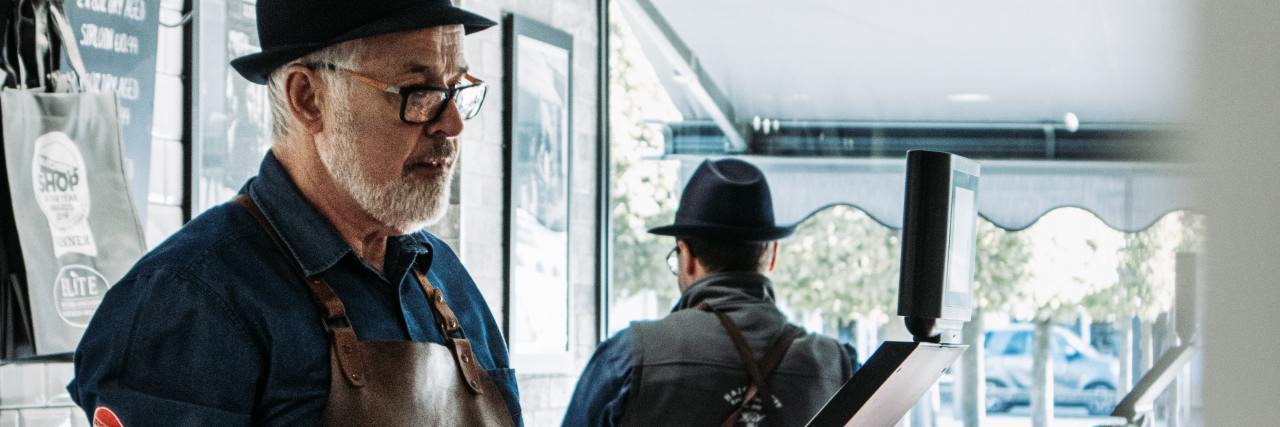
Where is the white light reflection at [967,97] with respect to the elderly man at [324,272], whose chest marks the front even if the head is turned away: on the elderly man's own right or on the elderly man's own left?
on the elderly man's own left

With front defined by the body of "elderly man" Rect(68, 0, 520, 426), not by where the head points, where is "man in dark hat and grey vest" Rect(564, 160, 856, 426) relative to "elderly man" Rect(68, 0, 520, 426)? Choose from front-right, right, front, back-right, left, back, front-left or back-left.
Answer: left

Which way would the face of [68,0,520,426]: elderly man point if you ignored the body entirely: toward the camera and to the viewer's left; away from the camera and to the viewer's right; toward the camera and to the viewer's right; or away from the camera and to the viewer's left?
toward the camera and to the viewer's right

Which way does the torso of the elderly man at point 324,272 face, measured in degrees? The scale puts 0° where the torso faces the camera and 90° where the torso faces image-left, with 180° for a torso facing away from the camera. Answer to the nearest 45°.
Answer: approximately 315°
